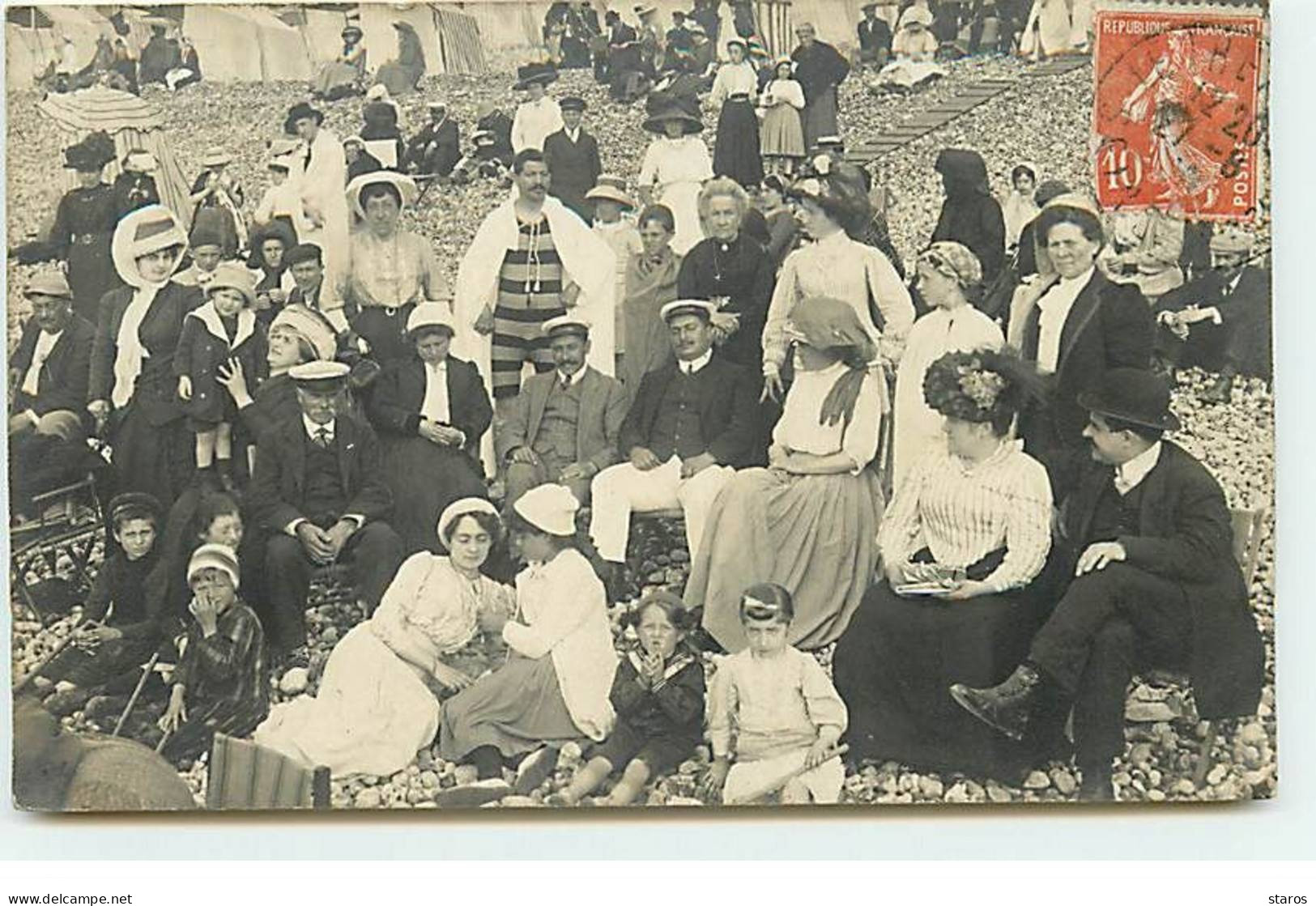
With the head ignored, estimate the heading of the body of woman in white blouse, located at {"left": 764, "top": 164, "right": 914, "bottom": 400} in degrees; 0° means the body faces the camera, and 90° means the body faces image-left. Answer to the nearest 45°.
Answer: approximately 45°
